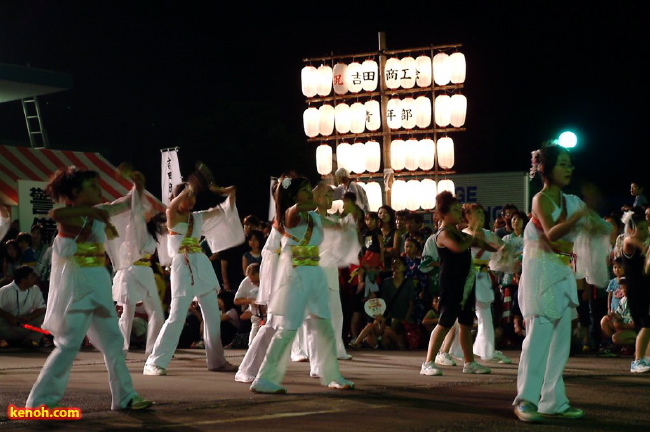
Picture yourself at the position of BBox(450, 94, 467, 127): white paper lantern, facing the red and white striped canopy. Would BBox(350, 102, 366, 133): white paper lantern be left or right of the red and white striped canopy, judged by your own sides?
right

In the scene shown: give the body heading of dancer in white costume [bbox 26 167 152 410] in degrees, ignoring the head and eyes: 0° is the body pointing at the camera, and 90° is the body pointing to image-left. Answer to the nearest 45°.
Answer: approximately 315°

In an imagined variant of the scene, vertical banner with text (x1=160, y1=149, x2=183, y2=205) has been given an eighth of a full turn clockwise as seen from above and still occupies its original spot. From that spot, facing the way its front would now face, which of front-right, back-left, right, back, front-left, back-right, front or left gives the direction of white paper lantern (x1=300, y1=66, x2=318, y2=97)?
back
